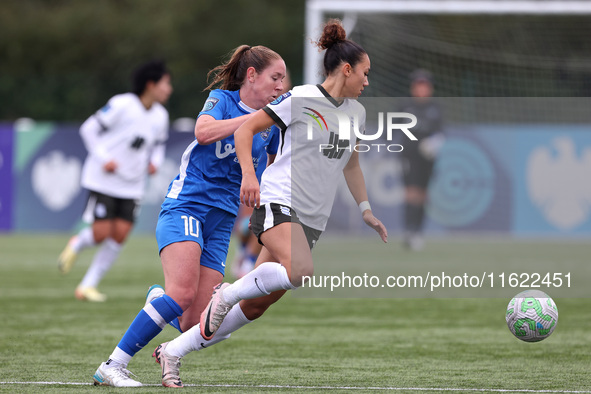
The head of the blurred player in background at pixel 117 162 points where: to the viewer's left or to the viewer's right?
to the viewer's right

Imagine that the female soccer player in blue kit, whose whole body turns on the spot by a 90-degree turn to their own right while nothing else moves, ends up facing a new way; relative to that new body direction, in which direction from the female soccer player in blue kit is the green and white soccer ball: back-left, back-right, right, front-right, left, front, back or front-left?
back-left

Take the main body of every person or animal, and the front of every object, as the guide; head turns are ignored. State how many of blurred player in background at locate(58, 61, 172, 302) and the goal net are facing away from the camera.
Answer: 0

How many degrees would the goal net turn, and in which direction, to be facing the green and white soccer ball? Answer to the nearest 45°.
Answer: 0° — it already faces it

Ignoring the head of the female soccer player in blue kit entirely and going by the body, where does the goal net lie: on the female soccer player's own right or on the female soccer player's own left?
on the female soccer player's own left

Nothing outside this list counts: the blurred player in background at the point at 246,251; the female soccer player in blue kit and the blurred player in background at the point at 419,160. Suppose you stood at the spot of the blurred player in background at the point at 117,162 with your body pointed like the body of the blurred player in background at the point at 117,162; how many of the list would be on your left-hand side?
2

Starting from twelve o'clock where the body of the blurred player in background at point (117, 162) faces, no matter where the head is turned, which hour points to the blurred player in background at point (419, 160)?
the blurred player in background at point (419, 160) is roughly at 9 o'clock from the blurred player in background at point (117, 162).

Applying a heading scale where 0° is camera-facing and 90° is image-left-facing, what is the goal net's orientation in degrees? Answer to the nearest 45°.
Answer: approximately 0°

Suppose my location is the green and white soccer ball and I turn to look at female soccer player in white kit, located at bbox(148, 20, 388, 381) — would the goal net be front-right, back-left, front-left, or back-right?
back-right

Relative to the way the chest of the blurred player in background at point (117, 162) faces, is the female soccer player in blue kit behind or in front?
in front
